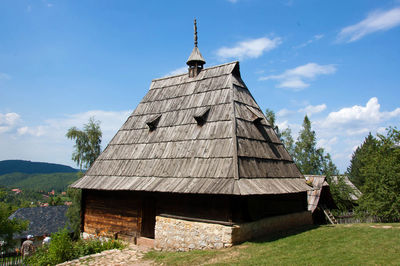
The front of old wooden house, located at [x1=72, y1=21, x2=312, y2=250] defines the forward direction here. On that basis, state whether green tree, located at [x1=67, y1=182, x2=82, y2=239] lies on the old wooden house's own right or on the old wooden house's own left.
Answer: on the old wooden house's own right

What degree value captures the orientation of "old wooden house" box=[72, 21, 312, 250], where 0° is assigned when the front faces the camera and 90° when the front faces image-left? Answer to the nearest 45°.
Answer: approximately 45°

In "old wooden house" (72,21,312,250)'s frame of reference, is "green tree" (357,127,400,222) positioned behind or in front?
behind

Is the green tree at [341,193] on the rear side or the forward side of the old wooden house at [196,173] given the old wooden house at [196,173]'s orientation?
on the rear side

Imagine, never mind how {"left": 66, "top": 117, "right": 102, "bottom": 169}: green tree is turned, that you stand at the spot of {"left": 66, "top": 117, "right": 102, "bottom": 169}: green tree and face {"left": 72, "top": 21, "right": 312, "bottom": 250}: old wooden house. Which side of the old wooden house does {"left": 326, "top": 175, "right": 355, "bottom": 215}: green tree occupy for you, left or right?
left

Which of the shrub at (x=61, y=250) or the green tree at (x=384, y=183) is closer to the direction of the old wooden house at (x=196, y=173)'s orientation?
the shrub
